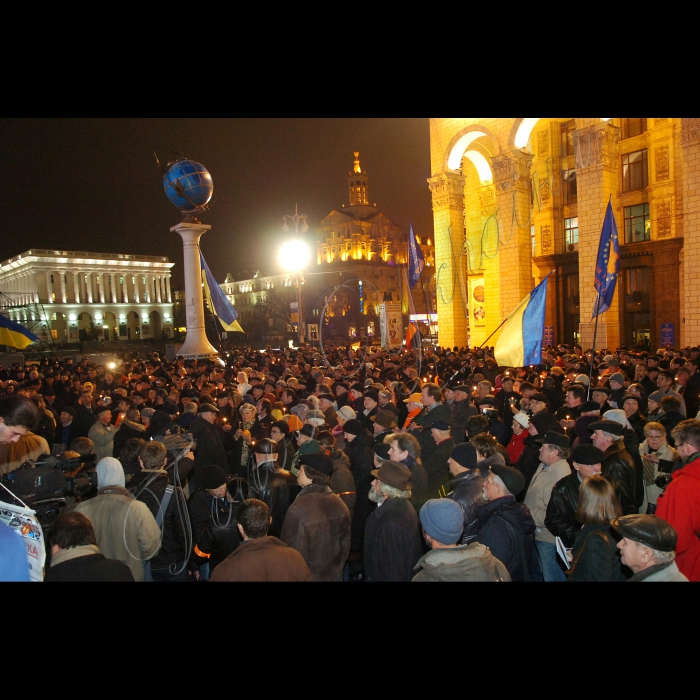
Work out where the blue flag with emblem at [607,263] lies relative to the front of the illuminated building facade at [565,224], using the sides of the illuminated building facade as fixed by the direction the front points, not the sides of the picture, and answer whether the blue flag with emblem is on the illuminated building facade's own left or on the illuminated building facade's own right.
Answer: on the illuminated building facade's own left

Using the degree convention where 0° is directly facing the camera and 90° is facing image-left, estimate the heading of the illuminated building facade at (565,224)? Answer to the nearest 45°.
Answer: approximately 45°

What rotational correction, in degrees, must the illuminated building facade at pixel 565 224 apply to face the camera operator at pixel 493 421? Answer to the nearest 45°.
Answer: approximately 45° to its left

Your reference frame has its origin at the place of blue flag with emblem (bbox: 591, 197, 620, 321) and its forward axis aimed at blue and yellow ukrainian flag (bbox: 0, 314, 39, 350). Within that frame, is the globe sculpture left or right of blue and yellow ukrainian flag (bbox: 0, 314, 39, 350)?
right
